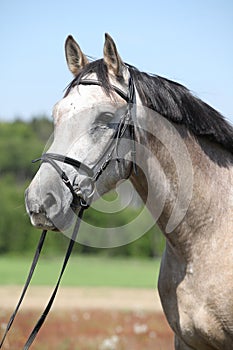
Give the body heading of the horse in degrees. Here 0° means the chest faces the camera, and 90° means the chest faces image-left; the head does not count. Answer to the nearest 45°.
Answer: approximately 45°
